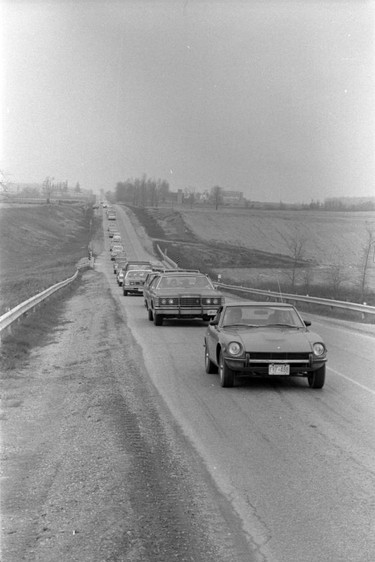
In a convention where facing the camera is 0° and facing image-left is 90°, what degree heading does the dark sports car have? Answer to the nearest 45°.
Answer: approximately 0°

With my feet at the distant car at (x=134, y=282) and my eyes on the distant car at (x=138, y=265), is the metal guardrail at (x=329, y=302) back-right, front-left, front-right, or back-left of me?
back-right

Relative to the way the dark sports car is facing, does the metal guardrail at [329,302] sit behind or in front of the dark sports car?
behind

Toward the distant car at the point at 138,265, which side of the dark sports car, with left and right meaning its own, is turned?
back

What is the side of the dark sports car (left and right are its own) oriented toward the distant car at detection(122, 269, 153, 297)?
back
